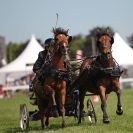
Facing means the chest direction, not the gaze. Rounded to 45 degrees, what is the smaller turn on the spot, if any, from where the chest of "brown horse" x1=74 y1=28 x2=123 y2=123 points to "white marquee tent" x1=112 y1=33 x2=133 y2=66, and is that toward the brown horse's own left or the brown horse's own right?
approximately 135° to the brown horse's own left

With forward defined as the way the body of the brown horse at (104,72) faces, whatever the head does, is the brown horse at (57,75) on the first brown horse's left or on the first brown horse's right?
on the first brown horse's right

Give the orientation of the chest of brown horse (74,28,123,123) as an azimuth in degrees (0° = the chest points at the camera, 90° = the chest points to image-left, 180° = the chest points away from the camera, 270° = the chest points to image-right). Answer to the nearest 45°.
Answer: approximately 315°

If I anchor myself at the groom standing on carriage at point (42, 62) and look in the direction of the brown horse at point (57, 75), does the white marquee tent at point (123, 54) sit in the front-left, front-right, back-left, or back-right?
back-left

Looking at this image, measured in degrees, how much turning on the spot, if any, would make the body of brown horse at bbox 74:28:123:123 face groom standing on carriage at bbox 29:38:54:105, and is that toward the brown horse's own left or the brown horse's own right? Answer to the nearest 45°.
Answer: approximately 135° to the brown horse's own right
